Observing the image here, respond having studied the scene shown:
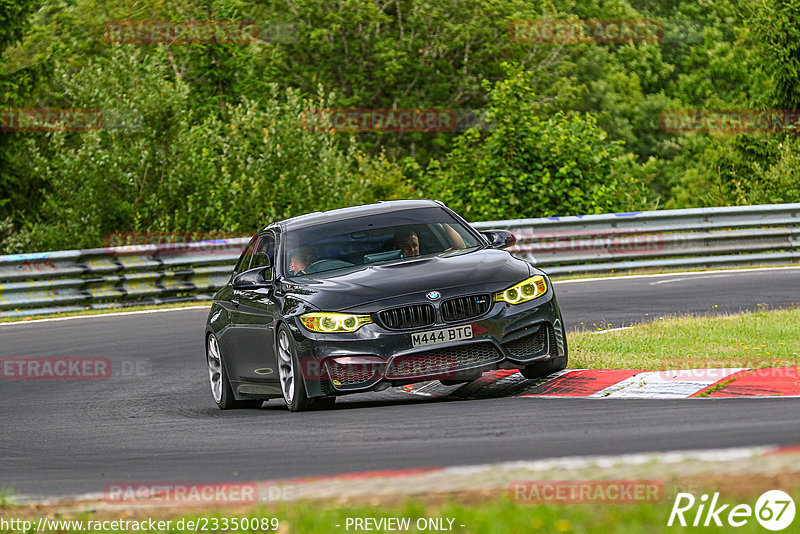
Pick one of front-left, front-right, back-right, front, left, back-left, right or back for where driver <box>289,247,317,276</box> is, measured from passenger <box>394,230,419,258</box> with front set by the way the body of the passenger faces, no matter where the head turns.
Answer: back-right

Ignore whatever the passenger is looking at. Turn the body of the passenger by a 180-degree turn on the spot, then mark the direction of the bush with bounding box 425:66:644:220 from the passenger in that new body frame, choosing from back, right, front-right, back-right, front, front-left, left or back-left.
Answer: front-right

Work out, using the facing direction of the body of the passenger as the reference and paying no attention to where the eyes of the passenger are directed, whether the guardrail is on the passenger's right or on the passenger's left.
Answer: on the passenger's left
